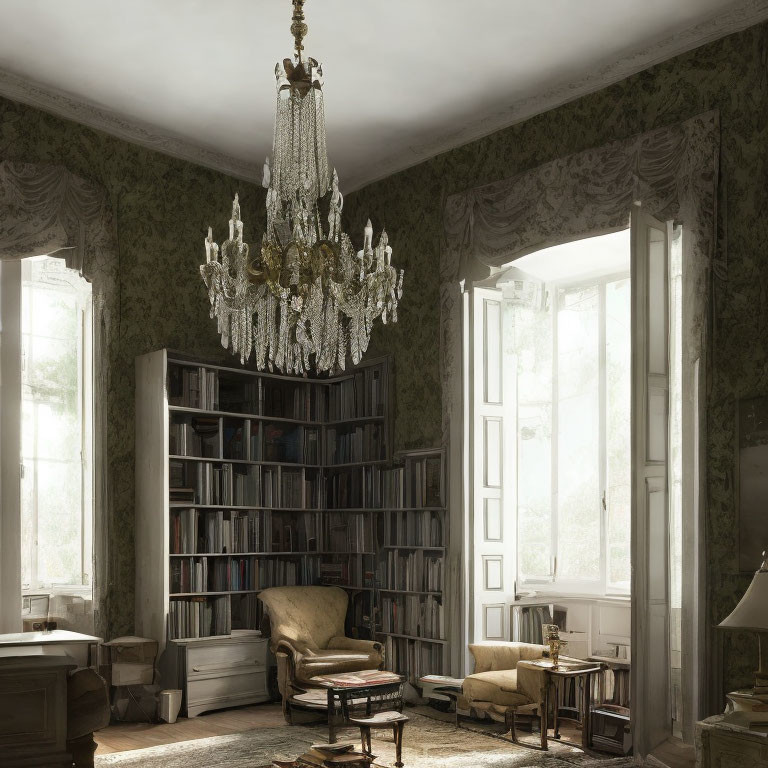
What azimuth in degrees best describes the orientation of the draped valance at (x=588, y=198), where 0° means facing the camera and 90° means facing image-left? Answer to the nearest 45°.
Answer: approximately 45°

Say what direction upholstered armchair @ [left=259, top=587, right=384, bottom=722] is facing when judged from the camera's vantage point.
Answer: facing the viewer and to the right of the viewer

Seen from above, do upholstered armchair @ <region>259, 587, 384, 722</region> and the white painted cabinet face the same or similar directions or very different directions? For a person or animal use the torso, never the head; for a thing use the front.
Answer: same or similar directions

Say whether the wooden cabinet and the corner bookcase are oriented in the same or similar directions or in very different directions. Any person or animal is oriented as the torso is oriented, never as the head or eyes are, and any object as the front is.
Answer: same or similar directions

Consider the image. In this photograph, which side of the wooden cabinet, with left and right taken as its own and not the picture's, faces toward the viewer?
front

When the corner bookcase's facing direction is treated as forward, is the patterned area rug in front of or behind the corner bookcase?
in front

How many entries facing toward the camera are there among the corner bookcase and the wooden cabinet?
2
